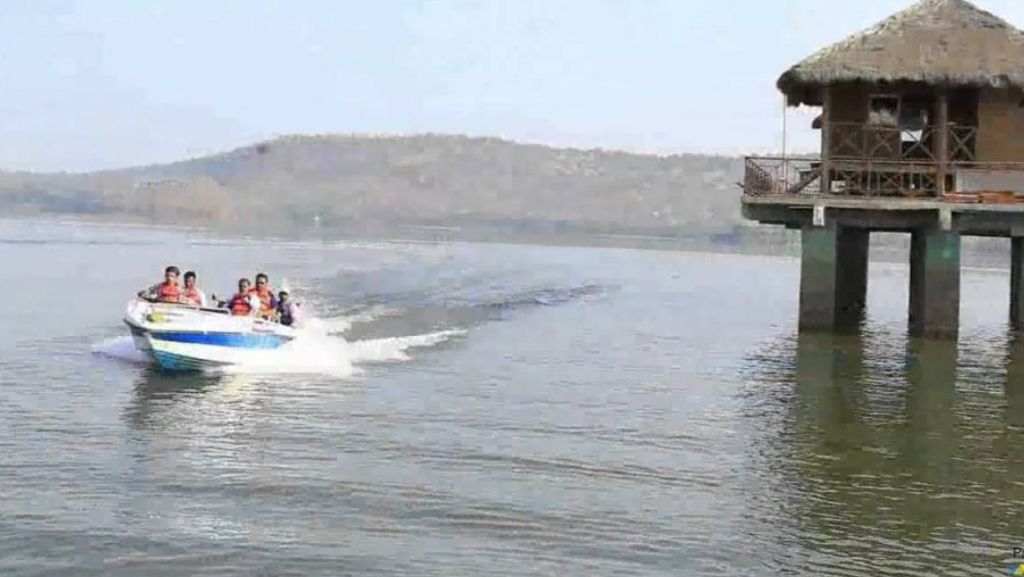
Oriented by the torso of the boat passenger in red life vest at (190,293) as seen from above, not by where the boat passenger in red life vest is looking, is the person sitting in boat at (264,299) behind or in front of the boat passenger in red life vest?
behind

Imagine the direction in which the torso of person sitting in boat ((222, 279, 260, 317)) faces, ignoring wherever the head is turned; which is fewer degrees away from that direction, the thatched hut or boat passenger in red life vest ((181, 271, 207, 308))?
the boat passenger in red life vest

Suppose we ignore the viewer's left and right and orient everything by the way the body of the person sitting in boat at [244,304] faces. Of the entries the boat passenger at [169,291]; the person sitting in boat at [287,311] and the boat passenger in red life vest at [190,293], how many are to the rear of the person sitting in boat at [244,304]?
1

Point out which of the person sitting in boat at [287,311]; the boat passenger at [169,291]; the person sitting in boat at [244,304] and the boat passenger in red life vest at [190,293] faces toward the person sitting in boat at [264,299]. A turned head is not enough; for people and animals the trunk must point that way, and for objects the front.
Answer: the person sitting in boat at [287,311]

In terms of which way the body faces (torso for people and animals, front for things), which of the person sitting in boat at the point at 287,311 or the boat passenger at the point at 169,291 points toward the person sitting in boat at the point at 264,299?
the person sitting in boat at the point at 287,311

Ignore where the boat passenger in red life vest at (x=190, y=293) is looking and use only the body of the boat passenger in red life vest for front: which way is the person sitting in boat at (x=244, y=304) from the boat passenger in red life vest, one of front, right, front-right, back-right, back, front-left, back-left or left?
back-left

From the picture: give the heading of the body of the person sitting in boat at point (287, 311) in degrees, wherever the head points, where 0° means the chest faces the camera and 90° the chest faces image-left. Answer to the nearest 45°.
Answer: approximately 45°

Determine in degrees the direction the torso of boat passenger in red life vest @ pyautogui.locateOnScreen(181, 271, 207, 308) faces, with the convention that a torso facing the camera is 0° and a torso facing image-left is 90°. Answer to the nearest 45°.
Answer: approximately 45°

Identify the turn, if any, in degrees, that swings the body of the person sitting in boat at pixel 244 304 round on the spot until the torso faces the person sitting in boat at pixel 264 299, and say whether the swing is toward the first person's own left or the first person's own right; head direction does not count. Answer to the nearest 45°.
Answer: approximately 180°

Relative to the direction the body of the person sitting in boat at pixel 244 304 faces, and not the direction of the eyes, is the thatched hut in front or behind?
behind
